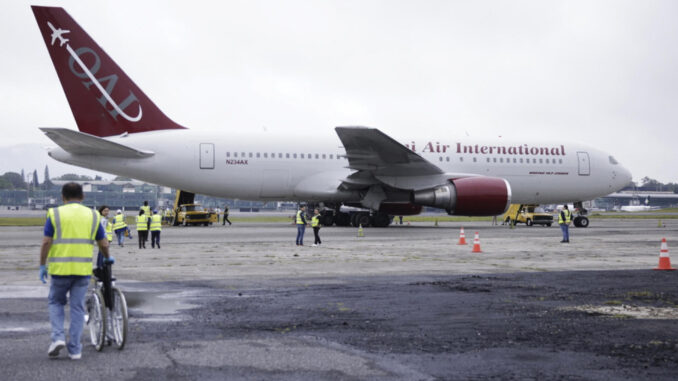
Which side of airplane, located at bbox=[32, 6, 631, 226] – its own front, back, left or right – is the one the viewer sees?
right

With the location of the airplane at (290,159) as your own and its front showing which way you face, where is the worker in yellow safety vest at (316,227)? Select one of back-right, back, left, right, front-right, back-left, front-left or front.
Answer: right

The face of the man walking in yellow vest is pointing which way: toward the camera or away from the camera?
away from the camera

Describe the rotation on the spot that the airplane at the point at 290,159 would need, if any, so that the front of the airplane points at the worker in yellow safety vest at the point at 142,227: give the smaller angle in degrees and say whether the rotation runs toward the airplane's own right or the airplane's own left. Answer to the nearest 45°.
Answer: approximately 135° to the airplane's own right

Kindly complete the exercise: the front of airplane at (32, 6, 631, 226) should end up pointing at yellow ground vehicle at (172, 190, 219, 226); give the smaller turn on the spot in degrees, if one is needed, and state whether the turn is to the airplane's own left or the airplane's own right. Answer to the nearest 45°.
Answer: approximately 135° to the airplane's own left

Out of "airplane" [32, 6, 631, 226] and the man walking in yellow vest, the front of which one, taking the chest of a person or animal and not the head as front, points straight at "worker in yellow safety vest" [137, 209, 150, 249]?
the man walking in yellow vest

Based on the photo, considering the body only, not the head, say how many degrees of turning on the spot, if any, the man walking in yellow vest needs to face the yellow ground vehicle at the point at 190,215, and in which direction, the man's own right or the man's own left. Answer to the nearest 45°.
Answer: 0° — they already face it

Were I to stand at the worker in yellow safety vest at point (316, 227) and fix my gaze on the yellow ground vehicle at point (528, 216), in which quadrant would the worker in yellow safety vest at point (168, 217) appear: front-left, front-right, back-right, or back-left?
front-left

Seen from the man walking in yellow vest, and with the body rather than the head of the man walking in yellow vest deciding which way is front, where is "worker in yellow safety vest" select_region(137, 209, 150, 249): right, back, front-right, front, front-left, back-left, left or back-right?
front

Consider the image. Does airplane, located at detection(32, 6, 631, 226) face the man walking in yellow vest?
no

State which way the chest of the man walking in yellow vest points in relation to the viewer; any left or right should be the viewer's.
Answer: facing away from the viewer

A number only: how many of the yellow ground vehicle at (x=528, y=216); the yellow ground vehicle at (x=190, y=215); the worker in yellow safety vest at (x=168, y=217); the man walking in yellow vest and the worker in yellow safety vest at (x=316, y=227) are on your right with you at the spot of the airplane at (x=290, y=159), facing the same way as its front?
2

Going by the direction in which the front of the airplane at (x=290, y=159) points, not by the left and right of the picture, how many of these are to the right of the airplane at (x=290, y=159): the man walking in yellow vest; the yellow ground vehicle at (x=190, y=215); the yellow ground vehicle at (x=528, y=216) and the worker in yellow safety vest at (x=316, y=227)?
2

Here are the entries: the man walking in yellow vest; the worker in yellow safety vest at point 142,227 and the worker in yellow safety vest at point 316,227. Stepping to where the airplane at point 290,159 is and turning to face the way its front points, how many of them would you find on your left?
0

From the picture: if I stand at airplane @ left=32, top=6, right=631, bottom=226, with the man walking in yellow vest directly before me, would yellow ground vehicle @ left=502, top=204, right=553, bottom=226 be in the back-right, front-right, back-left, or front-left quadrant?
back-left

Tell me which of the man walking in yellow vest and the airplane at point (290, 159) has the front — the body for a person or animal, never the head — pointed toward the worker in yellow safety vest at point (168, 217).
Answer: the man walking in yellow vest

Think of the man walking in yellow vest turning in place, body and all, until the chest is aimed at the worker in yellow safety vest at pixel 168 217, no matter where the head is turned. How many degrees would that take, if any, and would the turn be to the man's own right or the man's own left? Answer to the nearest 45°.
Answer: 0° — they already face them

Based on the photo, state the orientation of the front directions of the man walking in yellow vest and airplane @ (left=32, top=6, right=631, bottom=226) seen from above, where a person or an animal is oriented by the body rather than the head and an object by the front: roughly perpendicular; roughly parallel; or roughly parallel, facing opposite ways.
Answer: roughly perpendicular

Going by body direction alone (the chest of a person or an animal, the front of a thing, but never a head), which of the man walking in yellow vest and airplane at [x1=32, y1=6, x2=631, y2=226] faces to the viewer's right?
the airplane

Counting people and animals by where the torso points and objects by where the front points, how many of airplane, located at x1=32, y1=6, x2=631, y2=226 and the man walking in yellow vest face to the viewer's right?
1

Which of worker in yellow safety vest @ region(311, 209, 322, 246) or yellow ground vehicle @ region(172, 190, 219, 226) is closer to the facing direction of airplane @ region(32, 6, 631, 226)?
the worker in yellow safety vest
